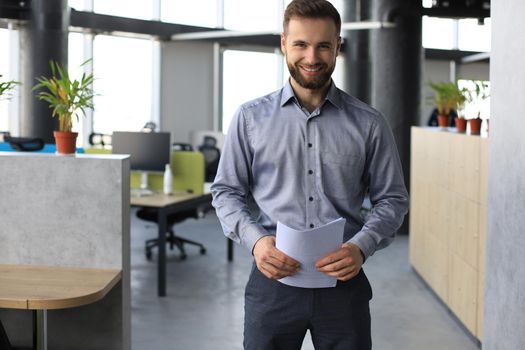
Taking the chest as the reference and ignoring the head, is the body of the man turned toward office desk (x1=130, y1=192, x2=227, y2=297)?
no

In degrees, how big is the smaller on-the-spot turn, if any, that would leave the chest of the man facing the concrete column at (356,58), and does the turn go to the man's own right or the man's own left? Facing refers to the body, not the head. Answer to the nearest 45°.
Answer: approximately 180°

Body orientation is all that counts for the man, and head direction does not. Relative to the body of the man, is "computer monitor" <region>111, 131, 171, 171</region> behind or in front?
behind

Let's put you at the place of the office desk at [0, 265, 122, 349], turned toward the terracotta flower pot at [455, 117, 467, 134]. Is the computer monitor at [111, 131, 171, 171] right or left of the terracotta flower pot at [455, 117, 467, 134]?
left

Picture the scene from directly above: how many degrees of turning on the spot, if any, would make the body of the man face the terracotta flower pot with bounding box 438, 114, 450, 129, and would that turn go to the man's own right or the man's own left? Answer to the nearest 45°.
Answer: approximately 180°

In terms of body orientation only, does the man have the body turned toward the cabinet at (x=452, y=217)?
no

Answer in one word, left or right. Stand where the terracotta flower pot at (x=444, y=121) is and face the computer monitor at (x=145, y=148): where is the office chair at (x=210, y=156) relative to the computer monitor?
right

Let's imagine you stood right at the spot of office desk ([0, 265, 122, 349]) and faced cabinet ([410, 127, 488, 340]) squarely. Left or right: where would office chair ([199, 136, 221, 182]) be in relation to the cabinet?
left

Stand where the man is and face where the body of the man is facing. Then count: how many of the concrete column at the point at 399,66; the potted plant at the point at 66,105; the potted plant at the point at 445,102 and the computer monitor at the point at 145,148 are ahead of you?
0

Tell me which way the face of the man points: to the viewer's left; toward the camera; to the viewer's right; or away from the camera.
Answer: toward the camera

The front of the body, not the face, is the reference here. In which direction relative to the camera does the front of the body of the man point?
toward the camera

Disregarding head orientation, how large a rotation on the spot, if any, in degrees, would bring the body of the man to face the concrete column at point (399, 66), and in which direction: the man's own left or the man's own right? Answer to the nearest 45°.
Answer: approximately 180°
